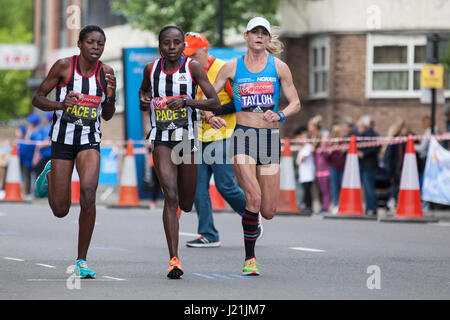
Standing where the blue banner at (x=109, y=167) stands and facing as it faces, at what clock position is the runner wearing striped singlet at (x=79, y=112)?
The runner wearing striped singlet is roughly at 12 o'clock from the blue banner.

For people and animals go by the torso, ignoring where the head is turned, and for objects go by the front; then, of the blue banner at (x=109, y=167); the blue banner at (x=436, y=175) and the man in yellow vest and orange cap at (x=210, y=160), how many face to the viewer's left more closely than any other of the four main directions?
1

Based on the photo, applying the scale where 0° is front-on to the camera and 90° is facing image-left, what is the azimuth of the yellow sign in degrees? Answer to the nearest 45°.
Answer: approximately 0°

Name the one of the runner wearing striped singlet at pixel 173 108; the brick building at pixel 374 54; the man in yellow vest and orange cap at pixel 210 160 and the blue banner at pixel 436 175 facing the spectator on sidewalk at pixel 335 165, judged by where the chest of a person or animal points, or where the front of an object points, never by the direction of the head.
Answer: the brick building

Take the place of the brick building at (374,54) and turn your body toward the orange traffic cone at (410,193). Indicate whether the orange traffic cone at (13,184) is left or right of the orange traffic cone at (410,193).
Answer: right

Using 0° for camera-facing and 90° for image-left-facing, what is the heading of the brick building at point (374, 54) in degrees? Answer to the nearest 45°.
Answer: approximately 0°

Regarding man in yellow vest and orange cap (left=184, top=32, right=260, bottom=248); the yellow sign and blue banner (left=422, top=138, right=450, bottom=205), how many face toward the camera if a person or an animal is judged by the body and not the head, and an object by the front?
2

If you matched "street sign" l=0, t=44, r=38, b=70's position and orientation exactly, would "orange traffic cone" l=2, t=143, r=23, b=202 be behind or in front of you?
in front

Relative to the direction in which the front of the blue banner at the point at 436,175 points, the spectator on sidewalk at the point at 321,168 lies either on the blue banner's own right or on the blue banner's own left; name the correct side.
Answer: on the blue banner's own right

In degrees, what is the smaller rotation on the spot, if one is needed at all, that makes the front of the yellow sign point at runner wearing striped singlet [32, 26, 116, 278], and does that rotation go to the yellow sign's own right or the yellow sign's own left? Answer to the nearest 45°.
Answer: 0° — it already faces them
